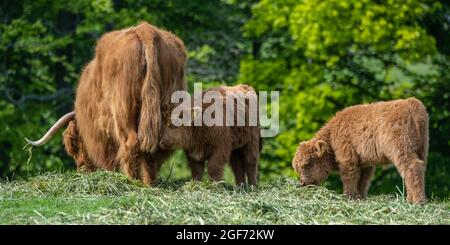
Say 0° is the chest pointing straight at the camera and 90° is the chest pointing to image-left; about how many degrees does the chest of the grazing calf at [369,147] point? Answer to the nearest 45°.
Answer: approximately 90°

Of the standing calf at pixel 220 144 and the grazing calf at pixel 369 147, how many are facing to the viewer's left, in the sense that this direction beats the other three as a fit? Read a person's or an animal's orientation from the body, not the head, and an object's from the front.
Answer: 2

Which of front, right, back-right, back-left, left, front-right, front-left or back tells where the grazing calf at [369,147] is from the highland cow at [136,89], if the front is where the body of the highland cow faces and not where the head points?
back-right

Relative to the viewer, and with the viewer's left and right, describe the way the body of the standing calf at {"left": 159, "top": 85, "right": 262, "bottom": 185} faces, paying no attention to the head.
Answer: facing to the left of the viewer

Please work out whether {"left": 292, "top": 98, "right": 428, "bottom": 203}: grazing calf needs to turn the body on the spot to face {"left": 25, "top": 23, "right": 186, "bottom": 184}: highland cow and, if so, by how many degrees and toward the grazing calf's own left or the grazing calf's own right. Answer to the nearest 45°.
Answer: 0° — it already faces it

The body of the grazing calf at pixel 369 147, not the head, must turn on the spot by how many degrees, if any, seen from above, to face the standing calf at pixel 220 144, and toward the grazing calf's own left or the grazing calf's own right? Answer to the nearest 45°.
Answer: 0° — it already faces it

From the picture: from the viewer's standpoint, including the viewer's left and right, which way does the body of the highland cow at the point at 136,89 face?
facing away from the viewer and to the left of the viewer

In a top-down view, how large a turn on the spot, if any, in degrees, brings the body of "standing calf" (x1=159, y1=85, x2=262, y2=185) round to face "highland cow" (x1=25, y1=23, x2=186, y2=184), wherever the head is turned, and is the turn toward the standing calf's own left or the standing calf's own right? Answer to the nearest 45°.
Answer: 0° — it already faces it

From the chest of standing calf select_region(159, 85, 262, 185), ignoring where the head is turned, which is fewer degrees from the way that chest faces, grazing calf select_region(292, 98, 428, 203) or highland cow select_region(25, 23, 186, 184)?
the highland cow

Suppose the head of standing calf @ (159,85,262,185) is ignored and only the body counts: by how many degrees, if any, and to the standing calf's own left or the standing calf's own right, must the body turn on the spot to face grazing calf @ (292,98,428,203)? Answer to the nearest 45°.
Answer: approximately 180°
